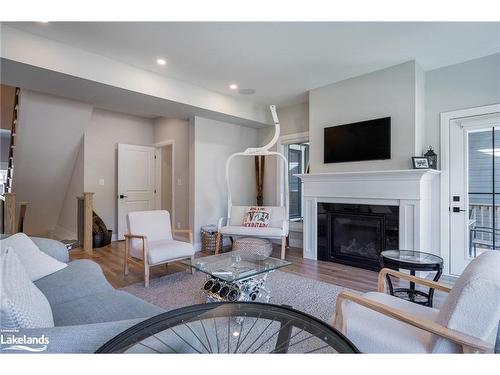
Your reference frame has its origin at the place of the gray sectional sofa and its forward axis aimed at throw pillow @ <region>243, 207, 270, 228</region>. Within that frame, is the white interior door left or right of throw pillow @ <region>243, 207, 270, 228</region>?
left

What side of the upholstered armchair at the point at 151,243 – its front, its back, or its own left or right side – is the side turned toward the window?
left

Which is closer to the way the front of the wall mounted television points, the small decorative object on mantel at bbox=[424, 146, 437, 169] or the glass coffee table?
the glass coffee table

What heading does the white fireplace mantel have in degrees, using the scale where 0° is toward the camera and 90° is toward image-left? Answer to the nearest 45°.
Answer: approximately 45°

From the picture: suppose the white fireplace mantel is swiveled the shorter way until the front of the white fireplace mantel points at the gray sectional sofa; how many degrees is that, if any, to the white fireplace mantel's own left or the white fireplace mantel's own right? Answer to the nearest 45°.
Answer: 0° — it already faces it

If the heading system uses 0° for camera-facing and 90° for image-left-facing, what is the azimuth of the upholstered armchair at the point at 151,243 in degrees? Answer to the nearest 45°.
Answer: approximately 315°

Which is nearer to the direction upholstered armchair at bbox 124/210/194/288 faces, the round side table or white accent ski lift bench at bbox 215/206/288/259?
the round side table

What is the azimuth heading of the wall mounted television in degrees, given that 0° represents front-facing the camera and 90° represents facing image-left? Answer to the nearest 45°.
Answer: approximately 45°
